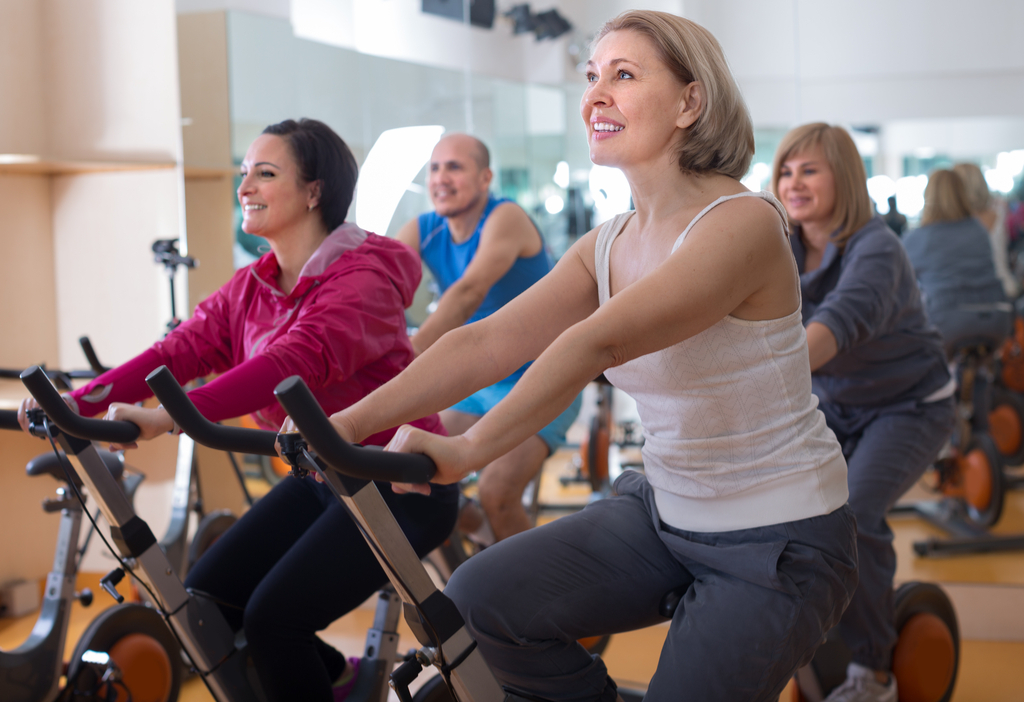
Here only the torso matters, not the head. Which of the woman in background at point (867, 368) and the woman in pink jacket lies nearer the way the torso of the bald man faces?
the woman in pink jacket

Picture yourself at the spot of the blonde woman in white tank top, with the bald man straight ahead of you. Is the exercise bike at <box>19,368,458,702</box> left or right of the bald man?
left

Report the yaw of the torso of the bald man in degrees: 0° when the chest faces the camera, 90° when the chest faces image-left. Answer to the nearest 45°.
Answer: approximately 45°

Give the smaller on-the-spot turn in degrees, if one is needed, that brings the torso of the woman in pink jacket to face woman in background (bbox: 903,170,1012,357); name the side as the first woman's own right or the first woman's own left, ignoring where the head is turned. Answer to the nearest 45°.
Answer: approximately 180°

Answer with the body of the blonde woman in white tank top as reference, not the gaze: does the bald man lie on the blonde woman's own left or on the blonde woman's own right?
on the blonde woman's own right

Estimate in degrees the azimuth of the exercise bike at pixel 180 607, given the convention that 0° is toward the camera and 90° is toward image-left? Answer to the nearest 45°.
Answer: approximately 45°

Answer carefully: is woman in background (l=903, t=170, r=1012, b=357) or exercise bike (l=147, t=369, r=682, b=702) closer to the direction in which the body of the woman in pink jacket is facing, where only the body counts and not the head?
the exercise bike
